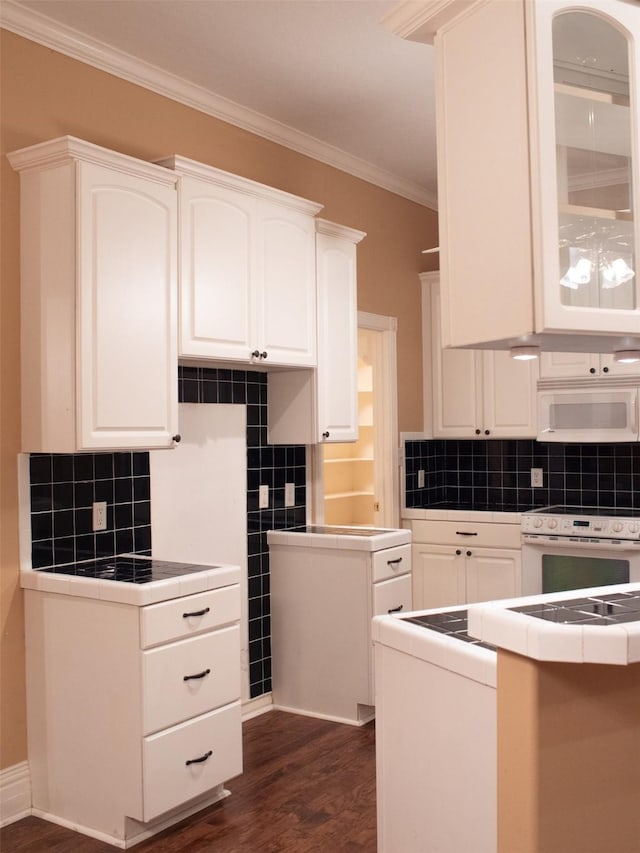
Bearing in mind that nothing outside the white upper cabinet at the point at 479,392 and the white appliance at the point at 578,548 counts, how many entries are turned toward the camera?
2

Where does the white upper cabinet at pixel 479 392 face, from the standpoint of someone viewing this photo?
facing the viewer

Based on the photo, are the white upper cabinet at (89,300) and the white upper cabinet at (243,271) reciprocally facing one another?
no

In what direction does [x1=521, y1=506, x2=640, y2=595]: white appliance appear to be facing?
toward the camera

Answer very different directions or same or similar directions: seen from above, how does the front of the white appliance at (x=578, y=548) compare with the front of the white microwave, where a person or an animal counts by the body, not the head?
same or similar directions

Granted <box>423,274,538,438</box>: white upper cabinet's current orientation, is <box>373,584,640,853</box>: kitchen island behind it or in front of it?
in front

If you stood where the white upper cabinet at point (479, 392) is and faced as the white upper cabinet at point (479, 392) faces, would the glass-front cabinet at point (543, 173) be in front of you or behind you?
in front

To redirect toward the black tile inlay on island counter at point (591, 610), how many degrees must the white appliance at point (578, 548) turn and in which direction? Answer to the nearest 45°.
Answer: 0° — it already faces it

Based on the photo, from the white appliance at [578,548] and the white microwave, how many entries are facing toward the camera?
2

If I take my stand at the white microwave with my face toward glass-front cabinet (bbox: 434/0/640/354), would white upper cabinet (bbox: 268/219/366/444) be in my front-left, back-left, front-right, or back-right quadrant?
front-right

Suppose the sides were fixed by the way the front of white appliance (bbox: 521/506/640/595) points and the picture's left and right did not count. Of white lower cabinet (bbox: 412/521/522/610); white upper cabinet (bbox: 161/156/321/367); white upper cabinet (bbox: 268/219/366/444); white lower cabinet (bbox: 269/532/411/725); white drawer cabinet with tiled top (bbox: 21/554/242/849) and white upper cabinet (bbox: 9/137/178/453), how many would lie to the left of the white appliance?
0

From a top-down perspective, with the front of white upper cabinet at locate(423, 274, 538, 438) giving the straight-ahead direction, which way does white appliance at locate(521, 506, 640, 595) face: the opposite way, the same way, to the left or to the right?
the same way

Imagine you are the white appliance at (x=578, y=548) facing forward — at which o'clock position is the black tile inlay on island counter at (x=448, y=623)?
The black tile inlay on island counter is roughly at 12 o'clock from the white appliance.

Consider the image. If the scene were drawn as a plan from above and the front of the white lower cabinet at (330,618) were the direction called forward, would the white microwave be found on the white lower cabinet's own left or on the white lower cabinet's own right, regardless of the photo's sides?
on the white lower cabinet's own left

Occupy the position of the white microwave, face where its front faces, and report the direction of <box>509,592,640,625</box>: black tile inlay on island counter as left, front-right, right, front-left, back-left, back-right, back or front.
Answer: front

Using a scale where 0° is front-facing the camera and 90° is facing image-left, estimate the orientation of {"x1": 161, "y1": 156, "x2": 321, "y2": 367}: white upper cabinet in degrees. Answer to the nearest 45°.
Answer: approximately 315°

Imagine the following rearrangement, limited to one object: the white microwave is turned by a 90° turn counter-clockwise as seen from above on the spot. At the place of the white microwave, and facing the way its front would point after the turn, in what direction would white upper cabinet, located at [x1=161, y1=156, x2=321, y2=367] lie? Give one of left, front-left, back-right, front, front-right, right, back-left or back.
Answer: back-right

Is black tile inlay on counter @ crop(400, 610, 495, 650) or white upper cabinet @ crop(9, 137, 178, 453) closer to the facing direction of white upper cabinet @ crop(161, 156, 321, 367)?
the black tile inlay on counter
